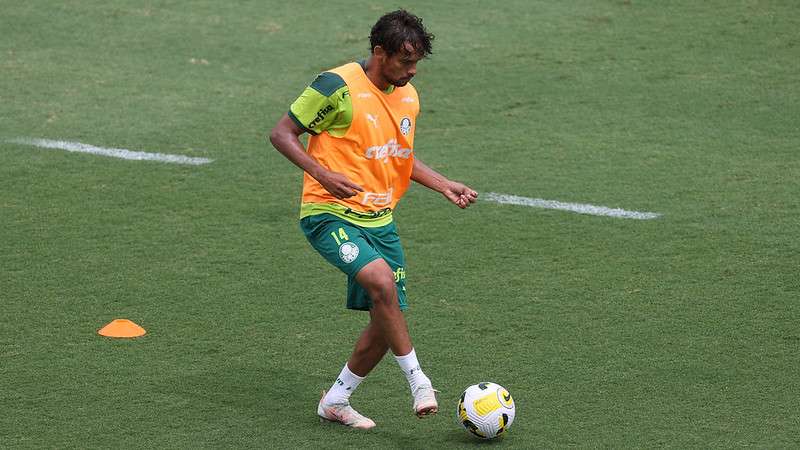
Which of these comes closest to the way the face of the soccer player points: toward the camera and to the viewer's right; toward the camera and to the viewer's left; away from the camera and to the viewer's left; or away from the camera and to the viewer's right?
toward the camera and to the viewer's right

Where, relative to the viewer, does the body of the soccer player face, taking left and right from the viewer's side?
facing the viewer and to the right of the viewer

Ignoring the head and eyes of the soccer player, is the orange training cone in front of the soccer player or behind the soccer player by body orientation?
behind
